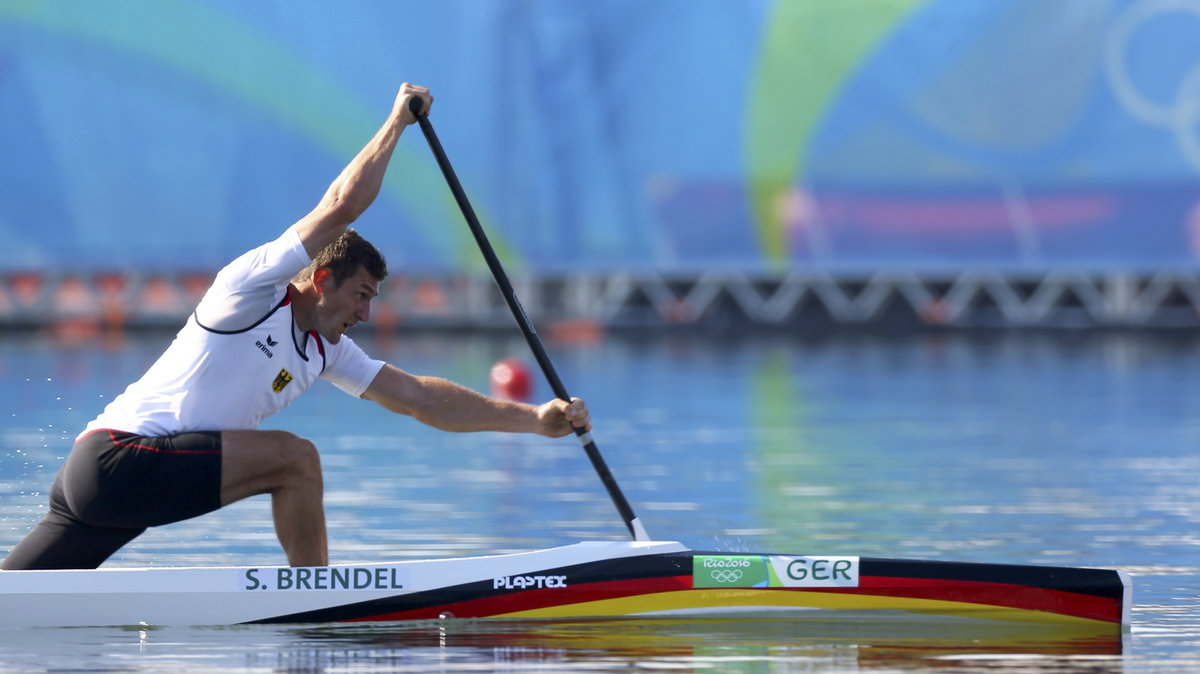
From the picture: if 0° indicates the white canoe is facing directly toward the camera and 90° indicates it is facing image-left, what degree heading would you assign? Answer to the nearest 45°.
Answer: approximately 270°

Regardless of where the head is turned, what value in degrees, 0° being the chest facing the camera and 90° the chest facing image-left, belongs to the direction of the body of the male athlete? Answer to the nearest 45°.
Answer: approximately 270°

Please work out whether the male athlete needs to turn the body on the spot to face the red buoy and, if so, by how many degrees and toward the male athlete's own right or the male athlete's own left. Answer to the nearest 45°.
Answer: approximately 90° to the male athlete's own left

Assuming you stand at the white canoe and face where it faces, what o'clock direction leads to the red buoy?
The red buoy is roughly at 9 o'clock from the white canoe.
